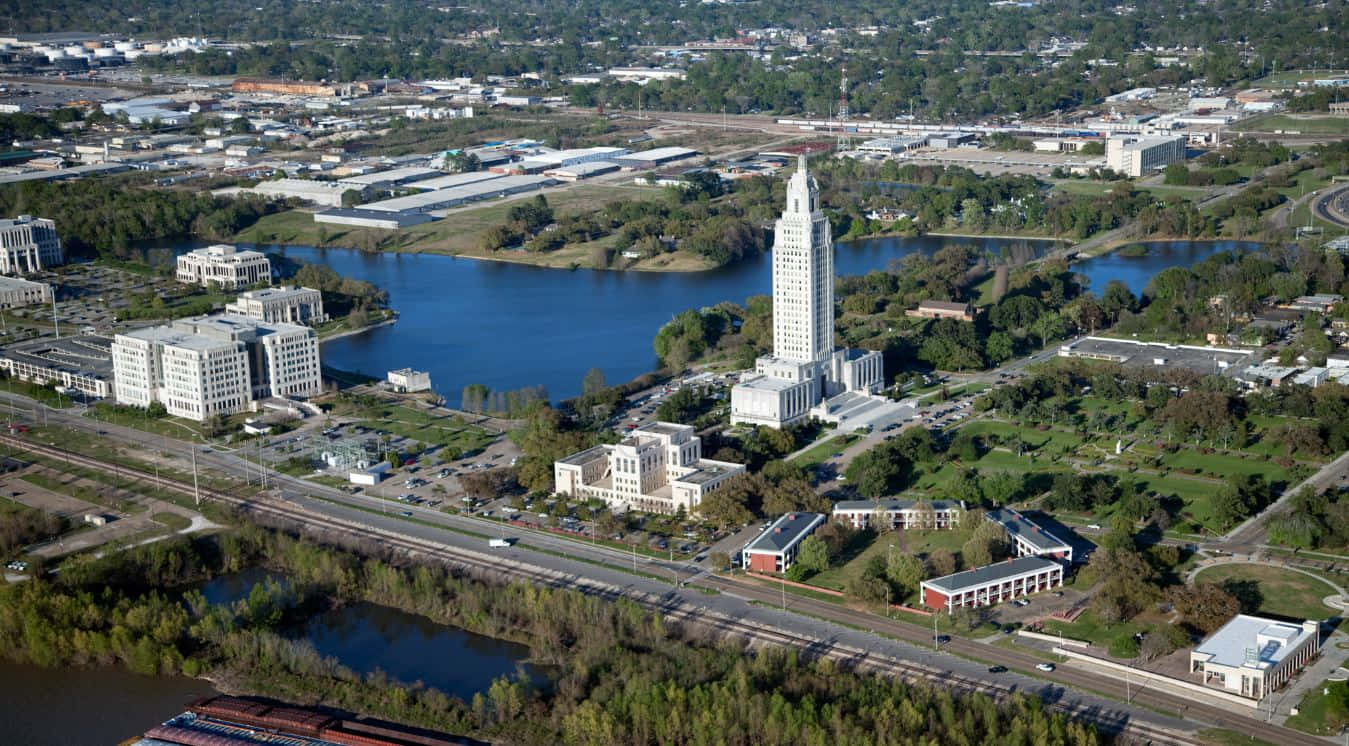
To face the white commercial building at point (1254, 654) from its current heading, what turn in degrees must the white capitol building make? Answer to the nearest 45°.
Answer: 0° — it already faces it

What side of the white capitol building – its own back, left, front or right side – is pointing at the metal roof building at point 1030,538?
front

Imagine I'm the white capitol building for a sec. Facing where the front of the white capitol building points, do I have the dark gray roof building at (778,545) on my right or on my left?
on my right

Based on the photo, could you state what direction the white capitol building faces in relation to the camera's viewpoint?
facing the viewer and to the right of the viewer

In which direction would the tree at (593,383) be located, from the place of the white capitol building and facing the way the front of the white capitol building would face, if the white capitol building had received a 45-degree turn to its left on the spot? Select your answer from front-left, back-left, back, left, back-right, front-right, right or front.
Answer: back

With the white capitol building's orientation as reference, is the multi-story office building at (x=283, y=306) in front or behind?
behind

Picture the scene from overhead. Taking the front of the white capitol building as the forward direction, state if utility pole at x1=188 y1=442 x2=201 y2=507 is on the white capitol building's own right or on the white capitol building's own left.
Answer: on the white capitol building's own right

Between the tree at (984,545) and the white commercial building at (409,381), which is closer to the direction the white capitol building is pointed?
the tree

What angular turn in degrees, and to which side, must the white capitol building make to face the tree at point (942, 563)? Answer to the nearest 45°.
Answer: approximately 45° to its right

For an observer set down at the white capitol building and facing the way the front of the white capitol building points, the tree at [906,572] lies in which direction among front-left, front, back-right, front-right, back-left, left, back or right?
front-right
